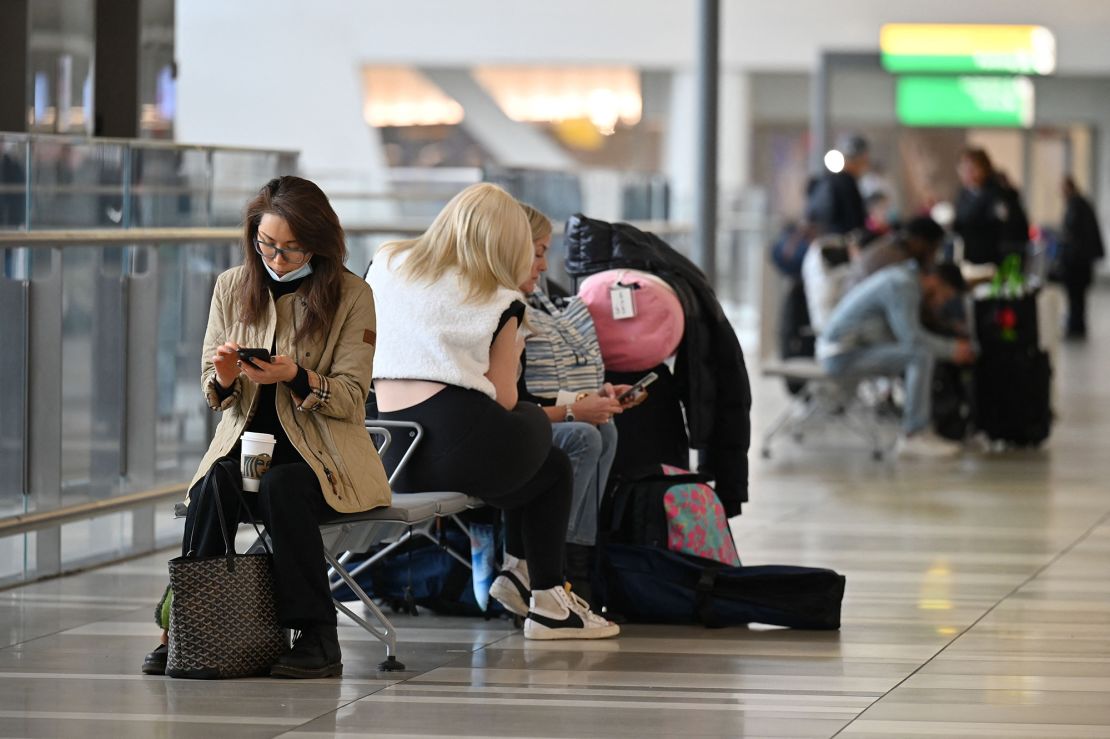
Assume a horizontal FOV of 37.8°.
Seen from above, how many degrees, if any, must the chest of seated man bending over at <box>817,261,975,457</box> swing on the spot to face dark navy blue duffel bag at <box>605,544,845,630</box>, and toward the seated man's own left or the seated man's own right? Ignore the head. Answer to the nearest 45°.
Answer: approximately 90° to the seated man's own right

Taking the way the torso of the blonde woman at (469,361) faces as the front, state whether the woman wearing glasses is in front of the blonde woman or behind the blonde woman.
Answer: behind

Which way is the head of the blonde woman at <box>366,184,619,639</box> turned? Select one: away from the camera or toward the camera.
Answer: away from the camera

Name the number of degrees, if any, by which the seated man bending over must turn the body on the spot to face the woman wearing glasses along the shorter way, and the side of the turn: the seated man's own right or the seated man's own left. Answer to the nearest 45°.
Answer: approximately 90° to the seated man's own right

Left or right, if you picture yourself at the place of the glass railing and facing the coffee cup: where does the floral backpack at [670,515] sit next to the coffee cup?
left

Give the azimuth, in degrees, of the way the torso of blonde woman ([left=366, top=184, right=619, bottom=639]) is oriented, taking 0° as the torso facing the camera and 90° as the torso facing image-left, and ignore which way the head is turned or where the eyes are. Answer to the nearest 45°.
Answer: approximately 225°

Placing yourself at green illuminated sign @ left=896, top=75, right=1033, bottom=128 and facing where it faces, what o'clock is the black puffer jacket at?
The black puffer jacket is roughly at 12 o'clock from the green illuminated sign.

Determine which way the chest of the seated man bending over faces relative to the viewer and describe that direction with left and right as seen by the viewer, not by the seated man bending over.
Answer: facing to the right of the viewer

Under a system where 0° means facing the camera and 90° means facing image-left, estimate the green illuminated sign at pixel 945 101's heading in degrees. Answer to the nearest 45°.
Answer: approximately 0°
